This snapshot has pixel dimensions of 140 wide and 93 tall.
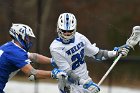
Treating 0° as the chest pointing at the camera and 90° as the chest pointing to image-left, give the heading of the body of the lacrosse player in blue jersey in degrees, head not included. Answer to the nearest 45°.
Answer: approximately 270°

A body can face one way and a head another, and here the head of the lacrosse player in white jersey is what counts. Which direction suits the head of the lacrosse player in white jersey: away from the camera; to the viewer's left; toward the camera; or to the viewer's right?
toward the camera

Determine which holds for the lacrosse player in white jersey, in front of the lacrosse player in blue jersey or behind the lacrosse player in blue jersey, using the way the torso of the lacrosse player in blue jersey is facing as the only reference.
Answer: in front

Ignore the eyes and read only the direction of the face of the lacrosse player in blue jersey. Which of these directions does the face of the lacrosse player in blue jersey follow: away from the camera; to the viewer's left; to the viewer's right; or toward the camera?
to the viewer's right
